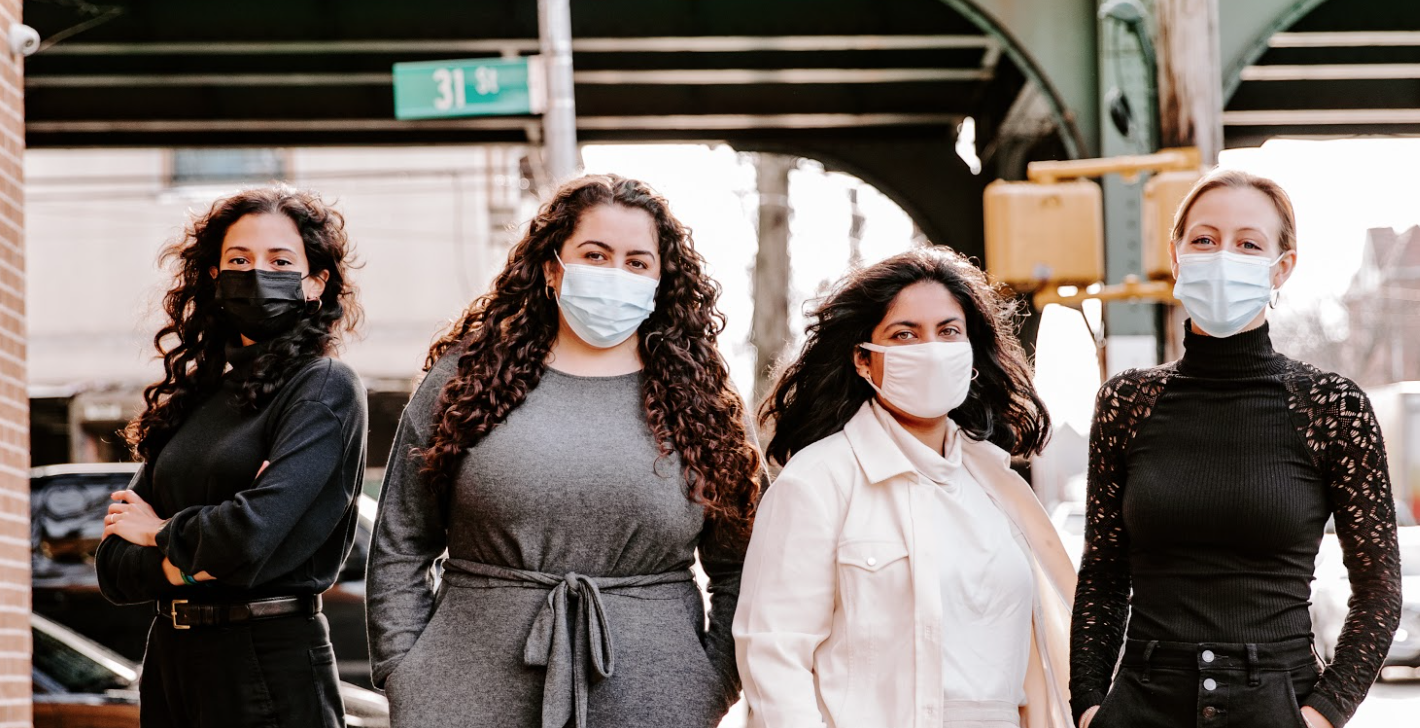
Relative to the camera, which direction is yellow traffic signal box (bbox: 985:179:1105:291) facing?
away from the camera

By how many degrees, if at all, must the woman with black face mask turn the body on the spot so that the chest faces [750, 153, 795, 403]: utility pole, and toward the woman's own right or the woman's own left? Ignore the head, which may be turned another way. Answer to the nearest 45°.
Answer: approximately 180°

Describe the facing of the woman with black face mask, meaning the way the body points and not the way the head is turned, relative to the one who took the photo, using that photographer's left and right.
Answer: facing the viewer and to the left of the viewer

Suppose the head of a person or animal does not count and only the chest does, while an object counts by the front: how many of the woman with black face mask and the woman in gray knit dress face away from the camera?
0

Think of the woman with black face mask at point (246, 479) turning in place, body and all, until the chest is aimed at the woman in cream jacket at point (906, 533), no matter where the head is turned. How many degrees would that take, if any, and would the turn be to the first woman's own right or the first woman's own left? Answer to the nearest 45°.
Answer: approximately 90° to the first woman's own left

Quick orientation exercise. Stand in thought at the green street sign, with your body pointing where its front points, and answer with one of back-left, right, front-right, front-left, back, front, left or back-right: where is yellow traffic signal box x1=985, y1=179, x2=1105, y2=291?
left

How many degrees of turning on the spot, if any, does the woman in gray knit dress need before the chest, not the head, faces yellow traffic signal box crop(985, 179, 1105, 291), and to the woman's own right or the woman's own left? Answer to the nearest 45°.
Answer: approximately 135° to the woman's own left

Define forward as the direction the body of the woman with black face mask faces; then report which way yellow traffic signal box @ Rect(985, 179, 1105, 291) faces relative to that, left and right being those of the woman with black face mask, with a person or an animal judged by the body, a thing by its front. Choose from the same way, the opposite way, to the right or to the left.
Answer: the opposite way
